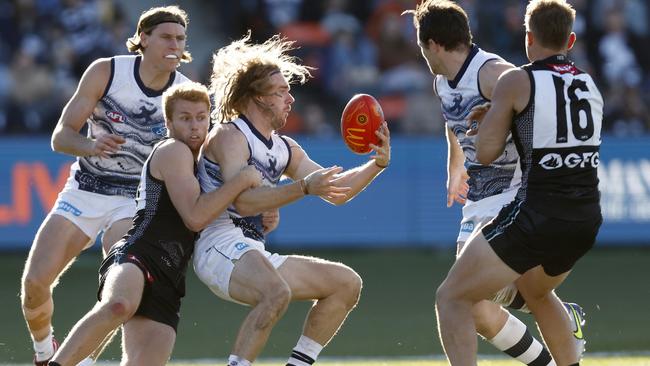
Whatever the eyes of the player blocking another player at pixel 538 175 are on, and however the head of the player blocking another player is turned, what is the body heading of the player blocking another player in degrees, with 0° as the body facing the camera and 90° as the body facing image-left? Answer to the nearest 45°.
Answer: approximately 135°

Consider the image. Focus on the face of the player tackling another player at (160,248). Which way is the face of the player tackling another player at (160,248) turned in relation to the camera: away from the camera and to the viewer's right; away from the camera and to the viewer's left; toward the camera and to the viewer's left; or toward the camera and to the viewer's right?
toward the camera and to the viewer's right

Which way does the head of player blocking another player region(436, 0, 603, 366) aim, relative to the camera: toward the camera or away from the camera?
away from the camera

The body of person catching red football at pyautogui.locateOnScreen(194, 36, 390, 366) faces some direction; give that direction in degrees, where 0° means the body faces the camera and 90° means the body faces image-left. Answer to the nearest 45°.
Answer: approximately 315°

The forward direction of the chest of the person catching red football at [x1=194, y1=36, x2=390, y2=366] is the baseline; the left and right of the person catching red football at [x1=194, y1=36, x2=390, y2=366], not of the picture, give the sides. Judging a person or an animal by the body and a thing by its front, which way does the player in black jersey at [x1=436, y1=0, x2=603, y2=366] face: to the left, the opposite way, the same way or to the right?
the opposite way

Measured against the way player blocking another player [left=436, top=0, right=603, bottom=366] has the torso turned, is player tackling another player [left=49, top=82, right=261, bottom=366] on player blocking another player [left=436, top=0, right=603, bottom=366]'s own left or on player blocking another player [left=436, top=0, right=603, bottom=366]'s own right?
on player blocking another player [left=436, top=0, right=603, bottom=366]'s own left

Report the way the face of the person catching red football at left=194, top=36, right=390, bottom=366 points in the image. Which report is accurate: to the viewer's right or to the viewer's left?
to the viewer's right
